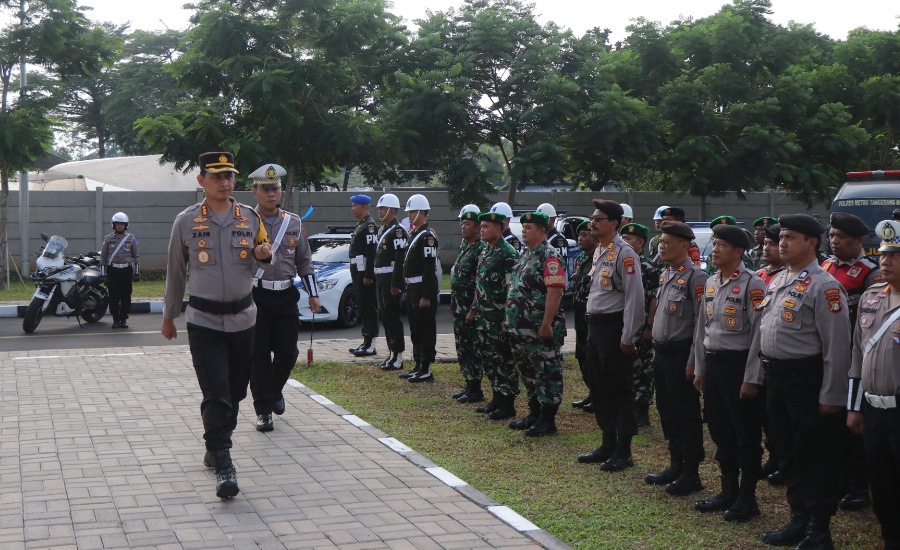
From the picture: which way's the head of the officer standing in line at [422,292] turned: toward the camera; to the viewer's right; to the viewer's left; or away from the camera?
to the viewer's left

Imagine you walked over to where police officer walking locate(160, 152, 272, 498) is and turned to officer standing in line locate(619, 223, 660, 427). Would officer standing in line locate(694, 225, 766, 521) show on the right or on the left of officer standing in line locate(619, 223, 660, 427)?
right

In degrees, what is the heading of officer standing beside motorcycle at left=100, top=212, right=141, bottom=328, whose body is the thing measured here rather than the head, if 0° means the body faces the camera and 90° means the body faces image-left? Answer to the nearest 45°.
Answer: approximately 0°

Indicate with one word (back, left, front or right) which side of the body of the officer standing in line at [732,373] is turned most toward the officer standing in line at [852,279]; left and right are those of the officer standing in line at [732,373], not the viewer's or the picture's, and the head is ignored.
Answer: back

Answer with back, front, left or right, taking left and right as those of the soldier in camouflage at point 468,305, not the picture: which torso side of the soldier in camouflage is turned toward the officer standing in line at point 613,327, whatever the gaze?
left

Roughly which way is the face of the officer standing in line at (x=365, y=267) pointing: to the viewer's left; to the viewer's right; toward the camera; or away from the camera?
to the viewer's left

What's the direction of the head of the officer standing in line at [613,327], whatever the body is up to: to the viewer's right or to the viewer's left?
to the viewer's left

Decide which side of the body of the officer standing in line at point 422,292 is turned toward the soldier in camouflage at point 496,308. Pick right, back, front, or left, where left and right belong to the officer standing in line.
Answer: left

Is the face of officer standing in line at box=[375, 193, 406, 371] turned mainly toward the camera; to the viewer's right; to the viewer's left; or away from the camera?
to the viewer's left

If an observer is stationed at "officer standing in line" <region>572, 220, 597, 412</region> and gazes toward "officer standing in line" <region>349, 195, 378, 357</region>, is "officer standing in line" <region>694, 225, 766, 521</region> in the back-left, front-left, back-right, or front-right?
back-left
